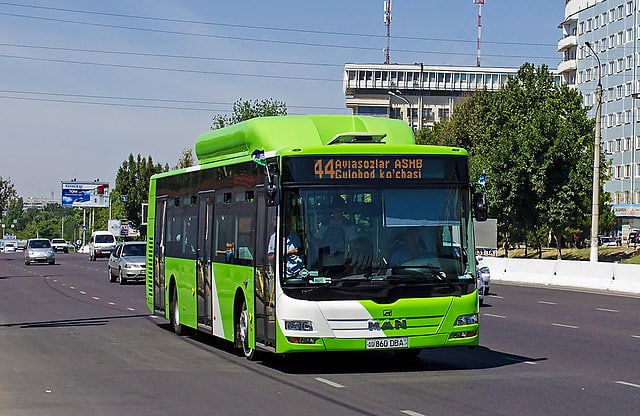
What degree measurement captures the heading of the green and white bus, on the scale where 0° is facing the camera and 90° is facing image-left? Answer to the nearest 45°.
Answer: approximately 315°

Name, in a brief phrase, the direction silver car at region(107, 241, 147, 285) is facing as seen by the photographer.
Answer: facing the viewer and to the right of the viewer

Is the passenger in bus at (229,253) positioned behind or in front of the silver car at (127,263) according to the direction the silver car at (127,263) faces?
in front

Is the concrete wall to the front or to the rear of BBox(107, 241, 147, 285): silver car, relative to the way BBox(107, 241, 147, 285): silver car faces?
to the front

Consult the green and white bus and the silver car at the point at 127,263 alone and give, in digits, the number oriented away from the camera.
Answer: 0

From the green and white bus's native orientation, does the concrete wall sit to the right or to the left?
on its left
